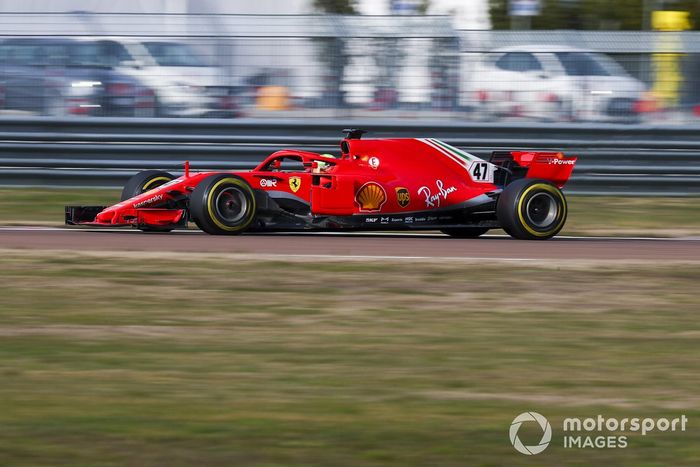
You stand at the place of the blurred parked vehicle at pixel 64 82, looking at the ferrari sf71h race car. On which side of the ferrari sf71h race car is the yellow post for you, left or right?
left
